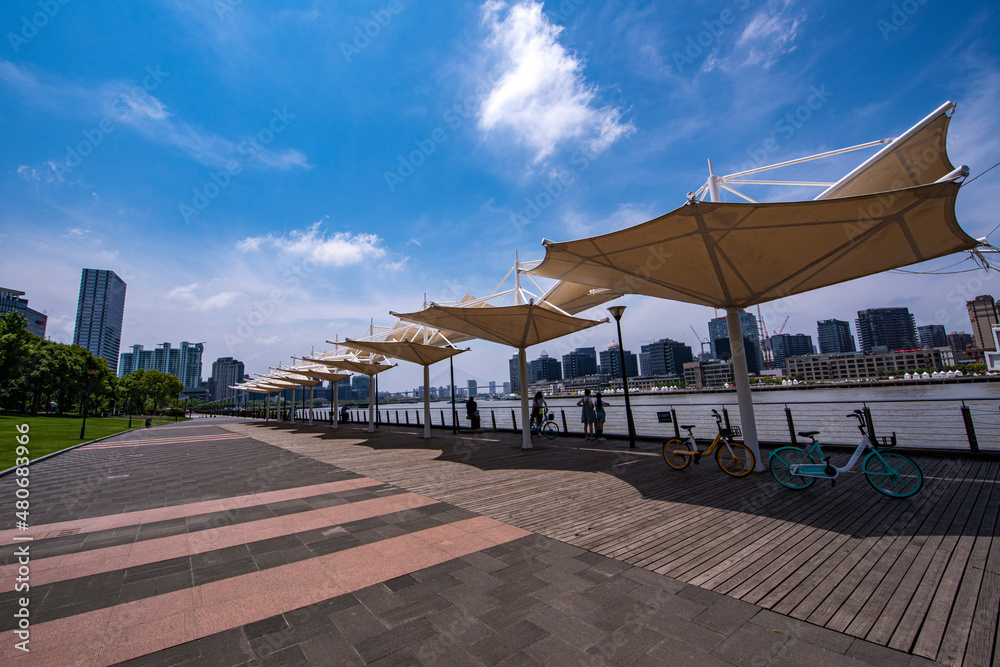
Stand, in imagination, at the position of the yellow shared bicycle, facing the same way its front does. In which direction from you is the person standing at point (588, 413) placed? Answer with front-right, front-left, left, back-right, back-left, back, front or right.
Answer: back-left

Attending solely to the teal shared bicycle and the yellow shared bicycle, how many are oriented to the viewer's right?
2

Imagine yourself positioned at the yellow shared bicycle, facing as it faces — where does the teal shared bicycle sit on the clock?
The teal shared bicycle is roughly at 1 o'clock from the yellow shared bicycle.

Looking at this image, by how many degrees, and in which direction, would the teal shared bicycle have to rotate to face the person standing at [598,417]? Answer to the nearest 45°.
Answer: approximately 135° to its left

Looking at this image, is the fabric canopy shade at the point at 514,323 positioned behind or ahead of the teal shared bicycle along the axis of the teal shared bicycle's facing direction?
behind

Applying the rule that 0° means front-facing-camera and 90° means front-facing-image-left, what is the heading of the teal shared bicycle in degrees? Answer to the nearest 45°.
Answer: approximately 270°

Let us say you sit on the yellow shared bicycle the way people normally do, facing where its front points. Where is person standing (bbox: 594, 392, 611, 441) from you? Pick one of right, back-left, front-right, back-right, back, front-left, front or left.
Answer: back-left

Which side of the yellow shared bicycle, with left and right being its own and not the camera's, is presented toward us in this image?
right
